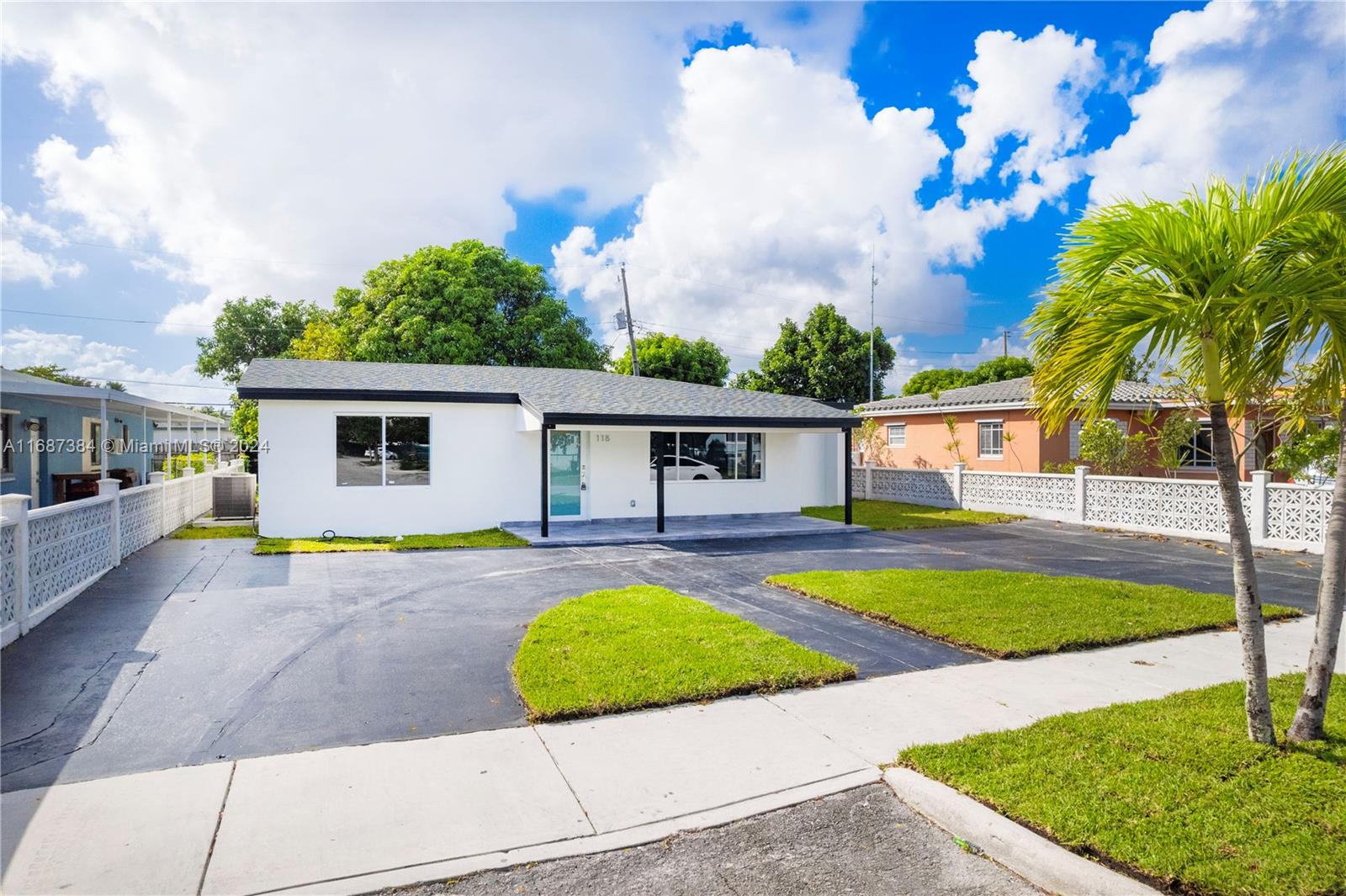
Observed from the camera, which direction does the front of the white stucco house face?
facing the viewer

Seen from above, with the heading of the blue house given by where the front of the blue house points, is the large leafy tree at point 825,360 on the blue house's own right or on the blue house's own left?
on the blue house's own left

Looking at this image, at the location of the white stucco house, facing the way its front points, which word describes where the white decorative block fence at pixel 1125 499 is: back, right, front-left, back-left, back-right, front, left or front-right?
left

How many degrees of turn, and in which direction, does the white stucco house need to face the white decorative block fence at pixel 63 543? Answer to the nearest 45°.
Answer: approximately 45° to its right

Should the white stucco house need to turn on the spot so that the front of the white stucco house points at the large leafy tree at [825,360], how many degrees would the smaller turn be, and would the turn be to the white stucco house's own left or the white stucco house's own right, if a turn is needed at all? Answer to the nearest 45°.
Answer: approximately 135° to the white stucco house's own left

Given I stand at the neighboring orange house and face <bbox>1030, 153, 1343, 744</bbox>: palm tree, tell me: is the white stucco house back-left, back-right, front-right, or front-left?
front-right

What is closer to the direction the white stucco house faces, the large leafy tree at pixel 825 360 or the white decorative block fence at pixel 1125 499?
the white decorative block fence

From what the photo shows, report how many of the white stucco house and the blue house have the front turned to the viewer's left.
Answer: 0
